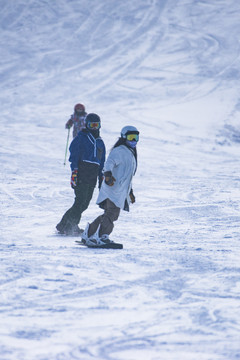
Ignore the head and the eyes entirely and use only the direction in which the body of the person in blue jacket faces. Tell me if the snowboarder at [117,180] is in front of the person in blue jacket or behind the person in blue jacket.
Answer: in front

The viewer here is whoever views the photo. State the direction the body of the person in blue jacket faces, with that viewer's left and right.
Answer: facing the viewer and to the right of the viewer

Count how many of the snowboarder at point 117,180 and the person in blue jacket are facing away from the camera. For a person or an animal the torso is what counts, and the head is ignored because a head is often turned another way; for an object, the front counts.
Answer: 0
